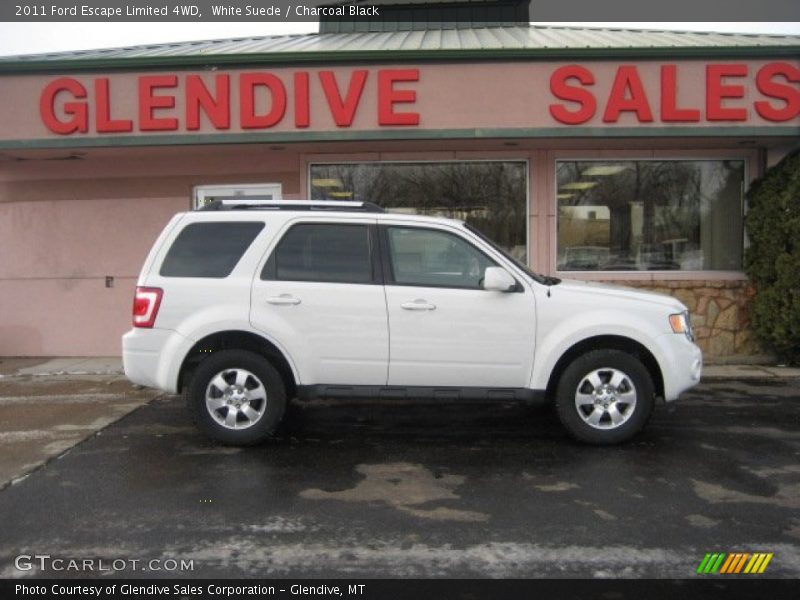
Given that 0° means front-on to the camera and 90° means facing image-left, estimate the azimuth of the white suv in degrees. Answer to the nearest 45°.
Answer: approximately 270°
